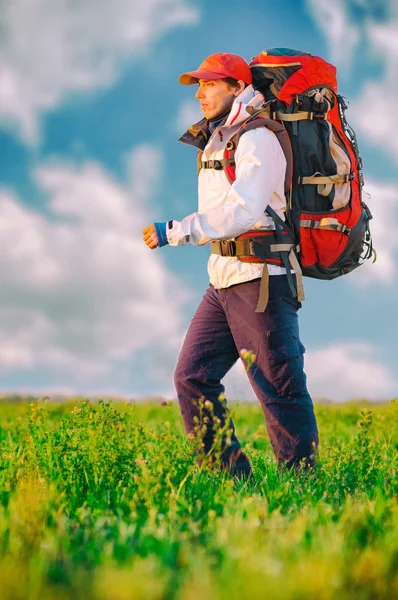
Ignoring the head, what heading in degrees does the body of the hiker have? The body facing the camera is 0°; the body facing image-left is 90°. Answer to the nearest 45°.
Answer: approximately 90°
